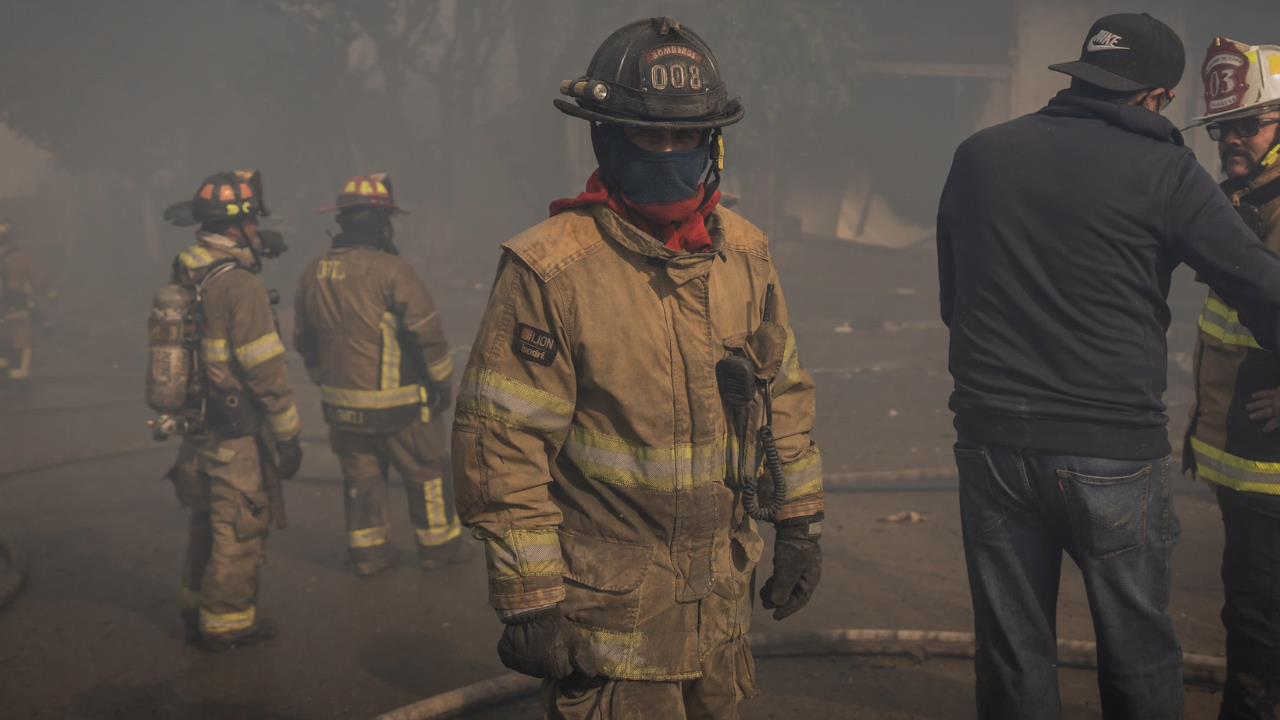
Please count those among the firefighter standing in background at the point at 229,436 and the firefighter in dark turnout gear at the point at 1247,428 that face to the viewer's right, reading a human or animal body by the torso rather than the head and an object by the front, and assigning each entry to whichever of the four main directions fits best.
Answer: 1

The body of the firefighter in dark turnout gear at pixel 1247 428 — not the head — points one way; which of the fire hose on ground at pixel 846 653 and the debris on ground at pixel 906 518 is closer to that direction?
the fire hose on ground

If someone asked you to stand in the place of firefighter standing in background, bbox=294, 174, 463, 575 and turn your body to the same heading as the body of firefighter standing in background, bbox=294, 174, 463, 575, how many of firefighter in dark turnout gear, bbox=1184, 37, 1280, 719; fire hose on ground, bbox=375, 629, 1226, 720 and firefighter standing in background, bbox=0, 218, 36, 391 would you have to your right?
2

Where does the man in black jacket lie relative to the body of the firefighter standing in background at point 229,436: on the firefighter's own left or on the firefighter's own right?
on the firefighter's own right

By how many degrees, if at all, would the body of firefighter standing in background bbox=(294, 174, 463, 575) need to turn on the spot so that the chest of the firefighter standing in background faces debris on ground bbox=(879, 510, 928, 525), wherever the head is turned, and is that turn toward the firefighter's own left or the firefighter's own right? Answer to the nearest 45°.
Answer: approximately 45° to the firefighter's own right

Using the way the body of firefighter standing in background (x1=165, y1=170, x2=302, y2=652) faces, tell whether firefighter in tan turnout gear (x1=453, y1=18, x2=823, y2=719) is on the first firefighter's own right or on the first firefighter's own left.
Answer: on the first firefighter's own right

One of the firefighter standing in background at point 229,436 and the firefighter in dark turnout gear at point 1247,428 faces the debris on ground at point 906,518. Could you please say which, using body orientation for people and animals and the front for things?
the firefighter standing in background

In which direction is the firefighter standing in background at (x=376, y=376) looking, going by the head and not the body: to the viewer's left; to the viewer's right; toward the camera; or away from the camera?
away from the camera

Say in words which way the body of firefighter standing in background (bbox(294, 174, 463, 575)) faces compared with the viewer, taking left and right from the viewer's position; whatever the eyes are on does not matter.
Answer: facing away from the viewer and to the right of the viewer

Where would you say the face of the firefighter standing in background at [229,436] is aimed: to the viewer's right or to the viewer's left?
to the viewer's right

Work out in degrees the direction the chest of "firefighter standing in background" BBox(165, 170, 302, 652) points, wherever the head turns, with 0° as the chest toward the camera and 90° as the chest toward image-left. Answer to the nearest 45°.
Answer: approximately 270°

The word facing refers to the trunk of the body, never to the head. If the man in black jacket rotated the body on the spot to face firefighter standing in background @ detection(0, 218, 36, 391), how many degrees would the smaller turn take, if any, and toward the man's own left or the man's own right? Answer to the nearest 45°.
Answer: approximately 90° to the man's own left
